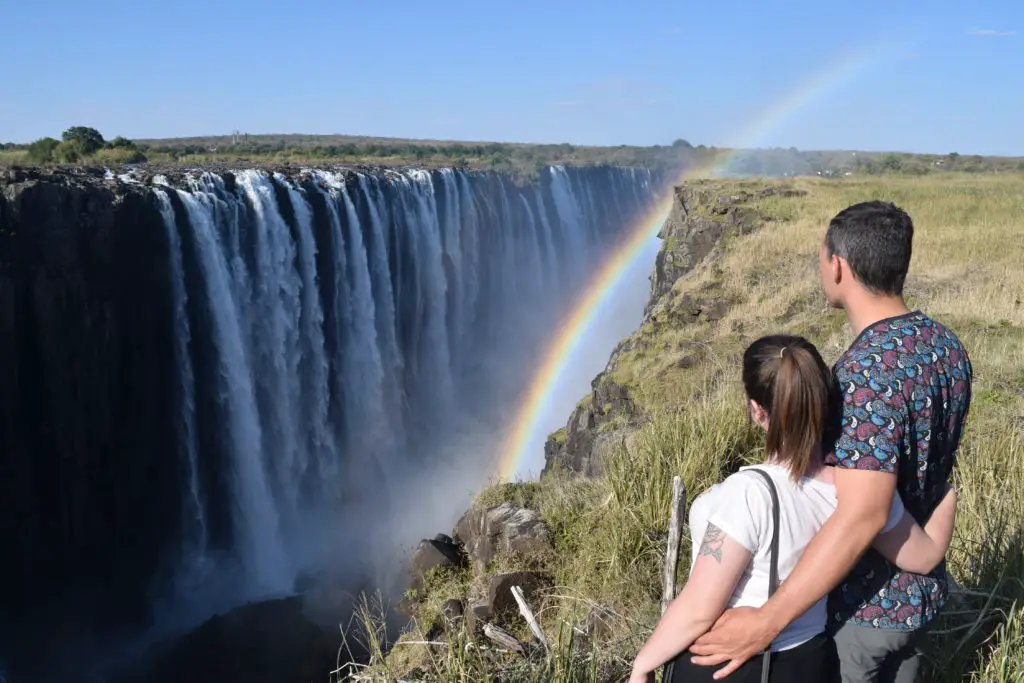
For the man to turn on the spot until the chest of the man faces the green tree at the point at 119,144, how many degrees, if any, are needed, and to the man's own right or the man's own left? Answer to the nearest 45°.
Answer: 0° — they already face it

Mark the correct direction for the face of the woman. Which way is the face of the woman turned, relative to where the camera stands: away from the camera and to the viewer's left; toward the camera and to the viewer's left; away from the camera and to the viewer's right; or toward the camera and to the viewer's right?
away from the camera and to the viewer's left

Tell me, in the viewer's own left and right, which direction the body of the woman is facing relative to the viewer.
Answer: facing away from the viewer and to the left of the viewer

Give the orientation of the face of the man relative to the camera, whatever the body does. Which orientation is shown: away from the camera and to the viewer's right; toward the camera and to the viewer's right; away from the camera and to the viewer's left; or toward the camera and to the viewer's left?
away from the camera and to the viewer's left

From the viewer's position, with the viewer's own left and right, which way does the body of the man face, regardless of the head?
facing away from the viewer and to the left of the viewer

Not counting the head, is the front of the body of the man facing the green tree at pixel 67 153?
yes
